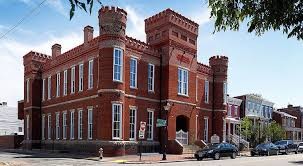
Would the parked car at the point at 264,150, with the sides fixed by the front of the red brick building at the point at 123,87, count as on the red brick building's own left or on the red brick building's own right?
on the red brick building's own left

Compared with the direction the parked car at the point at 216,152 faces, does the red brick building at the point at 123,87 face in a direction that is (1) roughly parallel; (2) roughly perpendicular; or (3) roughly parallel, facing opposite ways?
roughly perpendicular

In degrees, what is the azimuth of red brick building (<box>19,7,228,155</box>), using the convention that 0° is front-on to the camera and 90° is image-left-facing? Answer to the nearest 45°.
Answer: approximately 315°

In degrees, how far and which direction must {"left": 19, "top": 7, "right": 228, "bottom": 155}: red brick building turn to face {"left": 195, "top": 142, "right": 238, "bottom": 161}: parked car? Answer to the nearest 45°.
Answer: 0° — it already faces it
